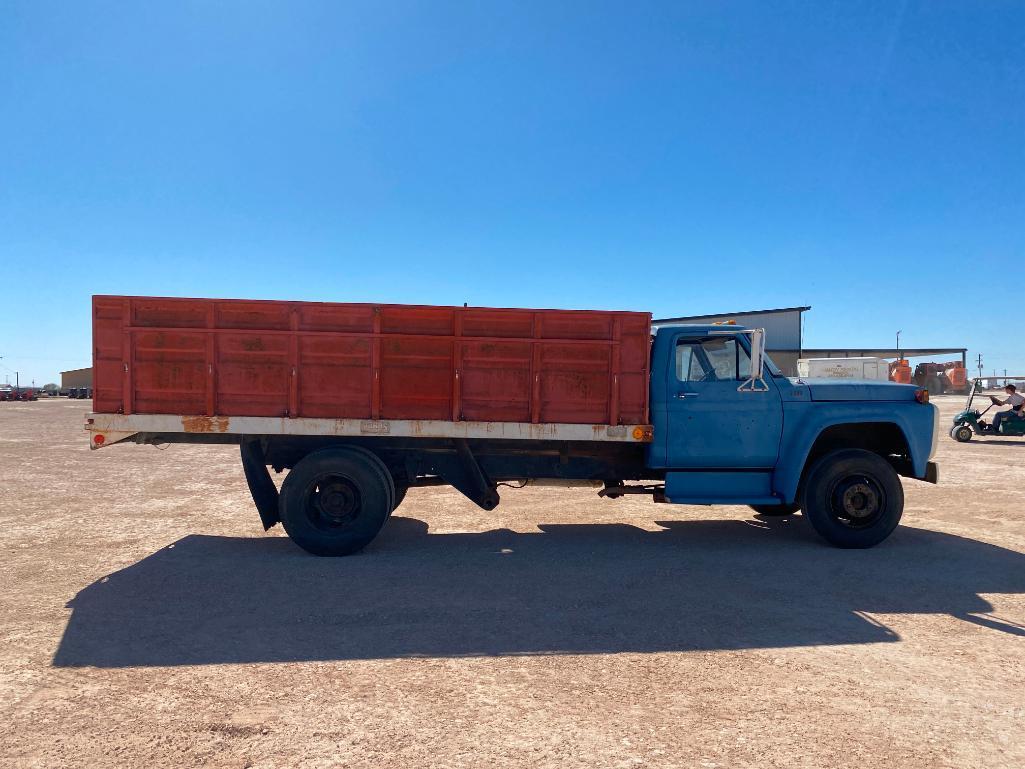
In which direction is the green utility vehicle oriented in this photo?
to the viewer's left

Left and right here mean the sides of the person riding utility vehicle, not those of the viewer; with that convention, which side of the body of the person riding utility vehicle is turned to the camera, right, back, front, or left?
left

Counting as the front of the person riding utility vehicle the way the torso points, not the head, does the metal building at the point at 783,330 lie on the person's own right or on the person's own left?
on the person's own right

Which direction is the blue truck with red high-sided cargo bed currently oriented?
to the viewer's right

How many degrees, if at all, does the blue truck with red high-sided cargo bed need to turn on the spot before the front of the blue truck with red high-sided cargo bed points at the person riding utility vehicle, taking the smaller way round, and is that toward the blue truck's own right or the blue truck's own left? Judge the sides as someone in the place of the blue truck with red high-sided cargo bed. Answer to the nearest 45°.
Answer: approximately 45° to the blue truck's own left

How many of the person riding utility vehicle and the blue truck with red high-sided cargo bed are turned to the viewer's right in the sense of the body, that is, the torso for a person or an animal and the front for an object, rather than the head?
1

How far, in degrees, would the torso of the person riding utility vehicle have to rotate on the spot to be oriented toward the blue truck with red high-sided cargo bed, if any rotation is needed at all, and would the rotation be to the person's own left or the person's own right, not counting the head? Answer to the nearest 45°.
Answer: approximately 90° to the person's own left
